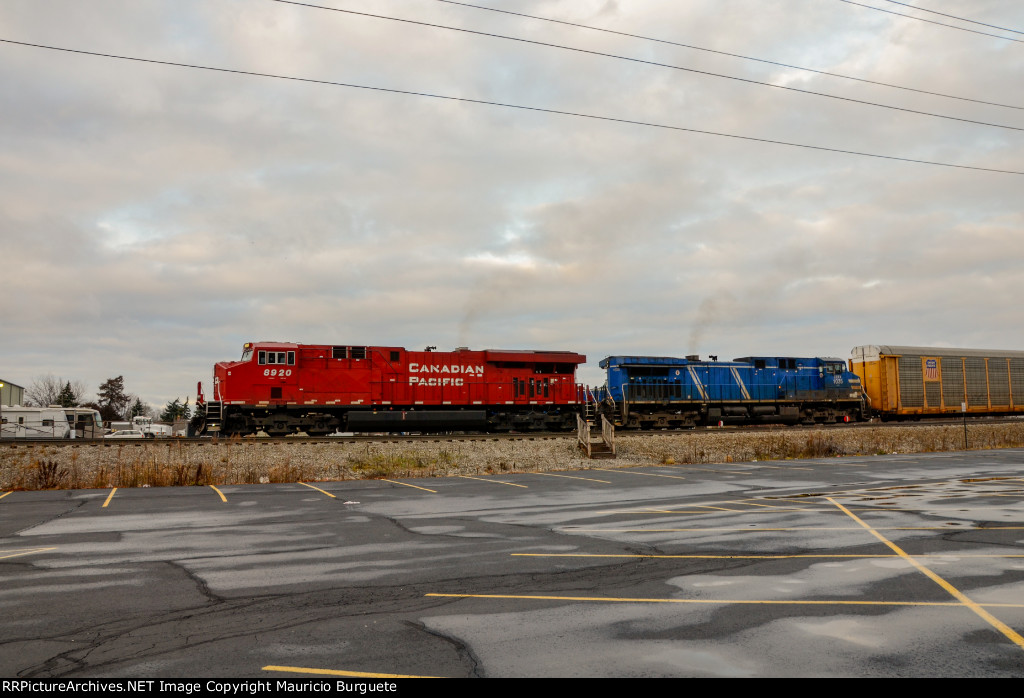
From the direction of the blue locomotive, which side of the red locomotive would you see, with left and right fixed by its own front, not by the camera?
back

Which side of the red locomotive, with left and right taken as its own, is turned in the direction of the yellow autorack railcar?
back

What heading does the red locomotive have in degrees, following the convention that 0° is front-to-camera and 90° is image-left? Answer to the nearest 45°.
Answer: approximately 90°
